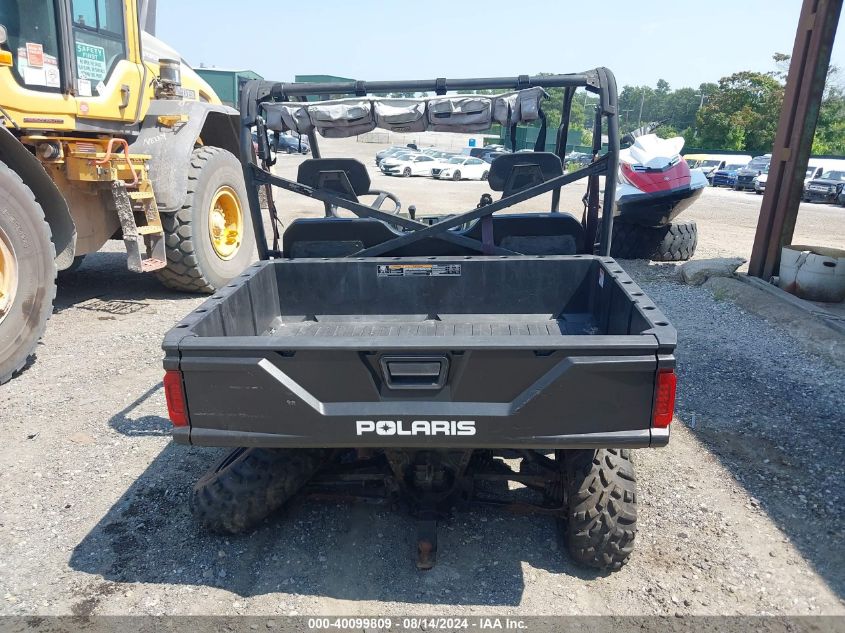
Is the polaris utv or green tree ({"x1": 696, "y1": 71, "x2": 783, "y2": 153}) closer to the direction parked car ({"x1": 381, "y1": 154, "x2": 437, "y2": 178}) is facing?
the polaris utv

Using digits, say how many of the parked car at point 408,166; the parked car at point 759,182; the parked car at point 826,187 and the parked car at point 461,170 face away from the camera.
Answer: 0

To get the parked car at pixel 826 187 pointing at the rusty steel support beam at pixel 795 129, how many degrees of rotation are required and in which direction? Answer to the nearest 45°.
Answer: approximately 45° to its left

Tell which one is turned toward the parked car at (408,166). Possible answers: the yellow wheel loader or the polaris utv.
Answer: the polaris utv

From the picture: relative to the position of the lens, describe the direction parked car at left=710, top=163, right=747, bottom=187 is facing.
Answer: facing the viewer and to the left of the viewer

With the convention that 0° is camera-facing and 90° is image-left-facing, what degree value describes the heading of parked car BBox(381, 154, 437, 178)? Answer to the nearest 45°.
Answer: approximately 45°

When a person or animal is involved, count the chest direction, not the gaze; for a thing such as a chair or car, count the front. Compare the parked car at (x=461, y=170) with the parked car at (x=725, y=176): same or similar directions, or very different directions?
same or similar directions

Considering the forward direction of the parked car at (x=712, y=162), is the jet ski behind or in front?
in front

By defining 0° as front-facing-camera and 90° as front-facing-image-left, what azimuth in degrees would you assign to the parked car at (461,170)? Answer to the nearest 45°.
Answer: approximately 45°

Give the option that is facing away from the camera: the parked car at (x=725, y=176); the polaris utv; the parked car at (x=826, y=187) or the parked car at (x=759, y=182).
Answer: the polaris utv

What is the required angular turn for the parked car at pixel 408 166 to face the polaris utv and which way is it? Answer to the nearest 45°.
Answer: approximately 45° to its left

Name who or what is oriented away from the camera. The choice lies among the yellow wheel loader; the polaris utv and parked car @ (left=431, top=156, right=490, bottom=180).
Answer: the polaris utv

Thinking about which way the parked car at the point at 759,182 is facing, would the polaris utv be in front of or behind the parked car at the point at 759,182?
in front

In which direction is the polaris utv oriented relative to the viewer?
away from the camera

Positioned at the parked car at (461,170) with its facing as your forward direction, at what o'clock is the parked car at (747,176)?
the parked car at (747,176) is roughly at 7 o'clock from the parked car at (461,170).
